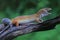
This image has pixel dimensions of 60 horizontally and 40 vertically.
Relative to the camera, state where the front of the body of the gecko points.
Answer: to the viewer's right
